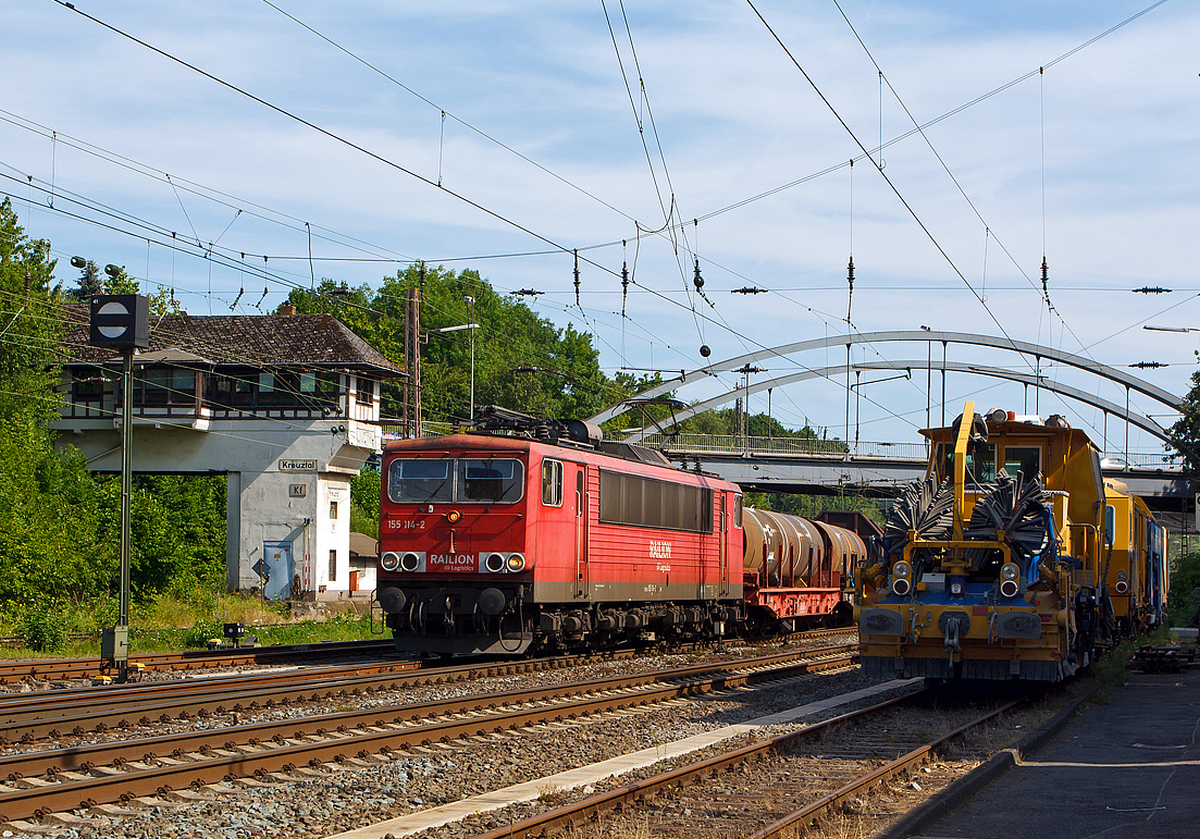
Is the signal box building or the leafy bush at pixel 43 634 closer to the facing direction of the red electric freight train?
the leafy bush

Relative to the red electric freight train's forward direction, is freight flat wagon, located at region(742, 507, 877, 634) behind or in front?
behind

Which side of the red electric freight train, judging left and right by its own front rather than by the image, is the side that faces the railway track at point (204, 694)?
front

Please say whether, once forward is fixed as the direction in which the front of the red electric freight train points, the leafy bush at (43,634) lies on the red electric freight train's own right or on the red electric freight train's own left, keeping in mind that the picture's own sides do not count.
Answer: on the red electric freight train's own right

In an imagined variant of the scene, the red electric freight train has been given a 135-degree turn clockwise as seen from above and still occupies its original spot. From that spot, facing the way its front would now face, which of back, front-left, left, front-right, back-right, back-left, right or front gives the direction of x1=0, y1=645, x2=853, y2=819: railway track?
back

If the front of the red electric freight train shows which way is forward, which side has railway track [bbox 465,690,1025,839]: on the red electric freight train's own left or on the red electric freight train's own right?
on the red electric freight train's own left

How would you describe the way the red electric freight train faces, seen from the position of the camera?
facing the viewer and to the left of the viewer

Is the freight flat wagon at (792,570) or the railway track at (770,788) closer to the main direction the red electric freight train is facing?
the railway track

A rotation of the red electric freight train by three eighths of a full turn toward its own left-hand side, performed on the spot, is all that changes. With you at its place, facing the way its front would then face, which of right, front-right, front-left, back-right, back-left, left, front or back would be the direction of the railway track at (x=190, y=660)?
back
